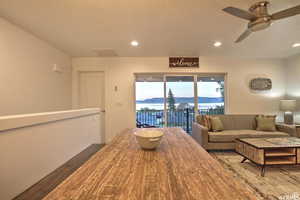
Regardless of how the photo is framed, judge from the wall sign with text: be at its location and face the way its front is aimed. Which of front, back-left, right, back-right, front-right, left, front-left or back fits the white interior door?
right

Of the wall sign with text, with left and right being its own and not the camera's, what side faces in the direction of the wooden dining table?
front

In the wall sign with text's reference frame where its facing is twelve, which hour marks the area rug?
The area rug is roughly at 11 o'clock from the wall sign with text.

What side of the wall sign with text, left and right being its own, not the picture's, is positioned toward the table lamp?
left

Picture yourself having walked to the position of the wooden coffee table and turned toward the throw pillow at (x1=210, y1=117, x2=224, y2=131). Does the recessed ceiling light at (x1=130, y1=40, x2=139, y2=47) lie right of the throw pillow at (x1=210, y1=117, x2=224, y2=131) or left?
left

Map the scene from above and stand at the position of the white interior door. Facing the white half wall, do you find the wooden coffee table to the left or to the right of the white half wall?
left

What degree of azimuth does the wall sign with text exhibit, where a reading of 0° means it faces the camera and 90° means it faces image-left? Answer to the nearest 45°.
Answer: approximately 0°

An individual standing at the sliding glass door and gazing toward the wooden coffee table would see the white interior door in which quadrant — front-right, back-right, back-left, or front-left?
back-right

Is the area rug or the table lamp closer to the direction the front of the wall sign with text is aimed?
the area rug

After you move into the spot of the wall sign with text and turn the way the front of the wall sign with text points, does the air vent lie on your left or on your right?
on your right

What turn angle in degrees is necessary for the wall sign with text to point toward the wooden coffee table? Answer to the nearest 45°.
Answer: approximately 45° to its left

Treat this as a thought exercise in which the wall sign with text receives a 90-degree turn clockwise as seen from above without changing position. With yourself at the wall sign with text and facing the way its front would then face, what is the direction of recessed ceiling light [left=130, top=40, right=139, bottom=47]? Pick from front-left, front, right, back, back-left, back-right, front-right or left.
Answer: front-left
